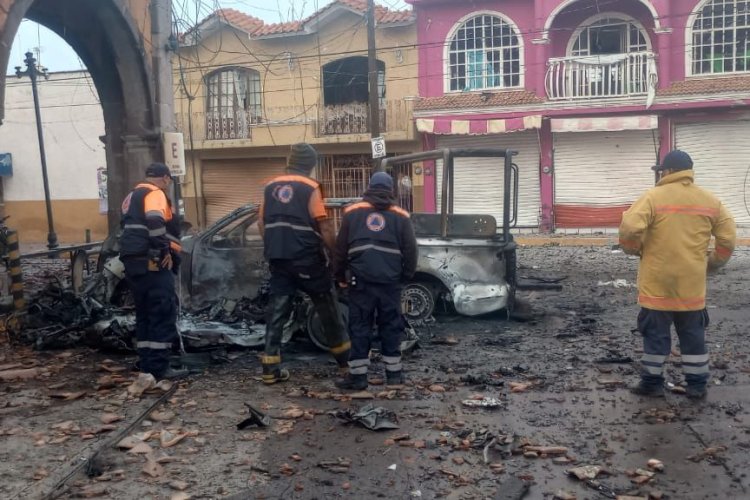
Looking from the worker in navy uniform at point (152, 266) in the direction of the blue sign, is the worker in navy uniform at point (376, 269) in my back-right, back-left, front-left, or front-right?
back-right

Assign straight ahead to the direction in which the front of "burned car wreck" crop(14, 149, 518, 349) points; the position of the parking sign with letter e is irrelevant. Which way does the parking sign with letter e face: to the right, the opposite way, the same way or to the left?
to the left

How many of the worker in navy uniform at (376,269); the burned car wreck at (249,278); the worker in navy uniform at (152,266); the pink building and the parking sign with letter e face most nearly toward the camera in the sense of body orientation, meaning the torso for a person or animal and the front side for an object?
2

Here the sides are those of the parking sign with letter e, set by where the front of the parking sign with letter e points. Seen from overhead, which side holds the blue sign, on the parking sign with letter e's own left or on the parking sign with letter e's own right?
on the parking sign with letter e's own right

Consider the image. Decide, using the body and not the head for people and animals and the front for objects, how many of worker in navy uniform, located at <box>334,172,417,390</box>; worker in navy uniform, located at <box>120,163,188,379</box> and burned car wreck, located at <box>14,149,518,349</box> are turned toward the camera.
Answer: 0

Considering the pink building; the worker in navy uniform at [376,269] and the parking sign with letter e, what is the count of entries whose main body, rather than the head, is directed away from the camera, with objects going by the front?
1

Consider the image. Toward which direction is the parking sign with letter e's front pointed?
toward the camera

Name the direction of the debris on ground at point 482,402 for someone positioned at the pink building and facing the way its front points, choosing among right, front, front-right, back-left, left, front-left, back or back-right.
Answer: front

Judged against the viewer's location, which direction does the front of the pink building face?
facing the viewer

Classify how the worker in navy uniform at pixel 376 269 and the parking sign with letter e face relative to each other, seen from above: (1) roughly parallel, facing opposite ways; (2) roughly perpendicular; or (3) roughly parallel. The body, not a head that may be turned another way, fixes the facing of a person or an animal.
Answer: roughly parallel, facing opposite ways

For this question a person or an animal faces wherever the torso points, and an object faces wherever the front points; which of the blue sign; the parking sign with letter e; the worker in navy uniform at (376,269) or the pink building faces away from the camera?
the worker in navy uniform

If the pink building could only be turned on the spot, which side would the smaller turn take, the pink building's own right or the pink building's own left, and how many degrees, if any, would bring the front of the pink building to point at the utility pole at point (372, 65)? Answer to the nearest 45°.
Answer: approximately 45° to the pink building's own right

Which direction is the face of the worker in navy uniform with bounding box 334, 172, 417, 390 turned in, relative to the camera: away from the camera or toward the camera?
away from the camera
